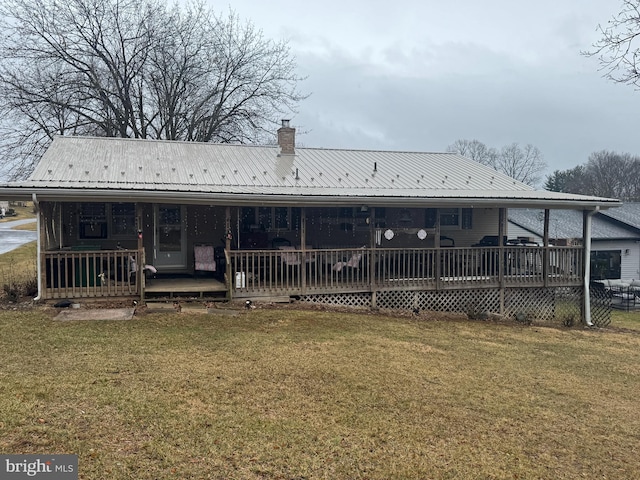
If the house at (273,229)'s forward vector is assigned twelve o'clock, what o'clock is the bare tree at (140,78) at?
The bare tree is roughly at 5 o'clock from the house.

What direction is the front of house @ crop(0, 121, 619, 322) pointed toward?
toward the camera

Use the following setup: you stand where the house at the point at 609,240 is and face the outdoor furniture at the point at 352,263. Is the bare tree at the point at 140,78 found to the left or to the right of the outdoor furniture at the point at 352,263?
right

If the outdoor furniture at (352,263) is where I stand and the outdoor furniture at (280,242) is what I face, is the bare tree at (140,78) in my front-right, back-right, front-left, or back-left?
front-right

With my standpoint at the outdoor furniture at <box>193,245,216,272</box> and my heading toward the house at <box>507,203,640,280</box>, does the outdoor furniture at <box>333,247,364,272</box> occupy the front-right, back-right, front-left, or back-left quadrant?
front-right

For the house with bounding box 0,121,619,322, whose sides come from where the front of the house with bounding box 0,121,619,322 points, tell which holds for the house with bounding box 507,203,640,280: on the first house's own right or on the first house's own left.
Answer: on the first house's own left
